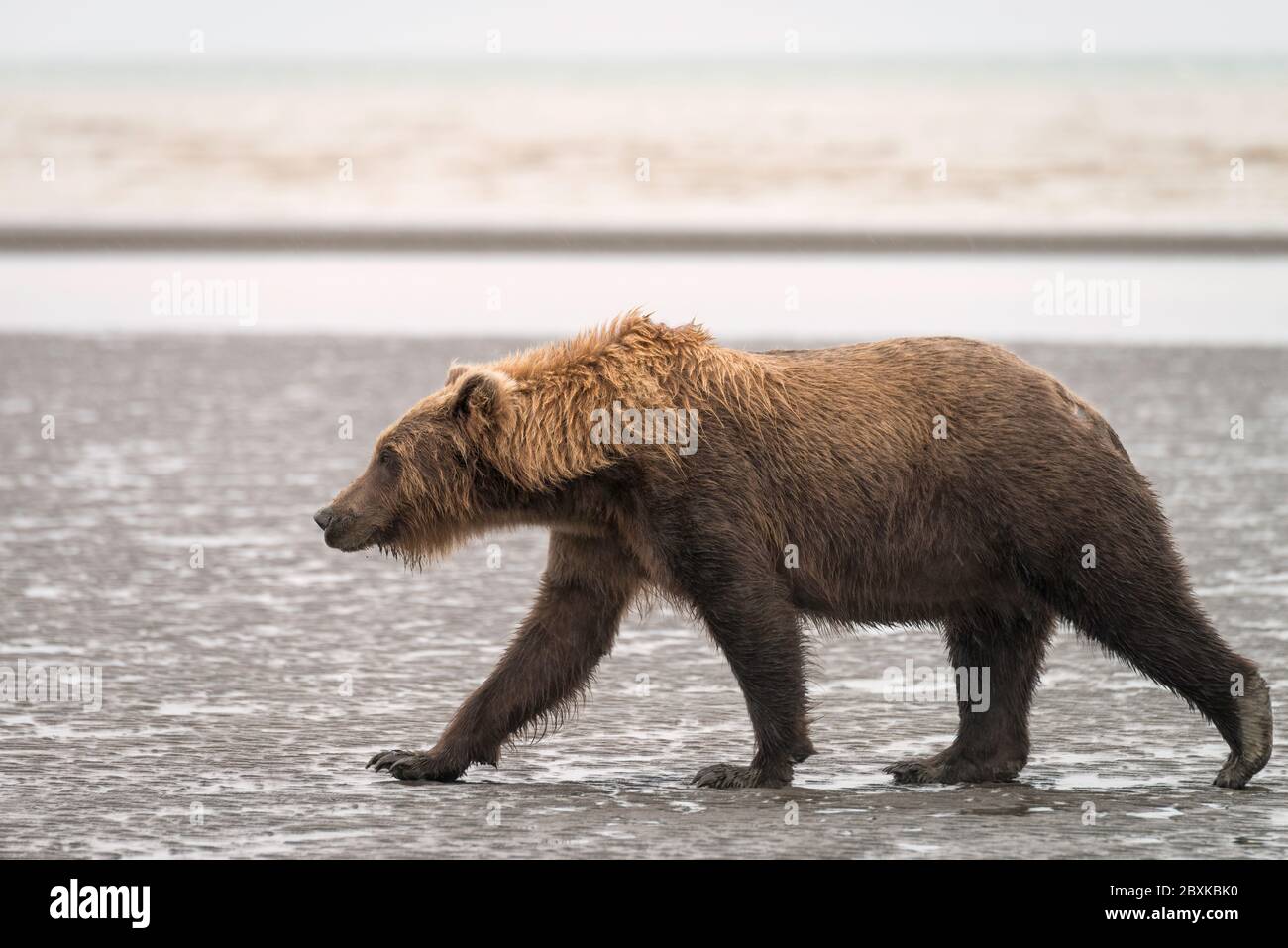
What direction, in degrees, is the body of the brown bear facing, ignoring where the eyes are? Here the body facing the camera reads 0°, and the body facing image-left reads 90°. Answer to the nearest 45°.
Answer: approximately 90°
